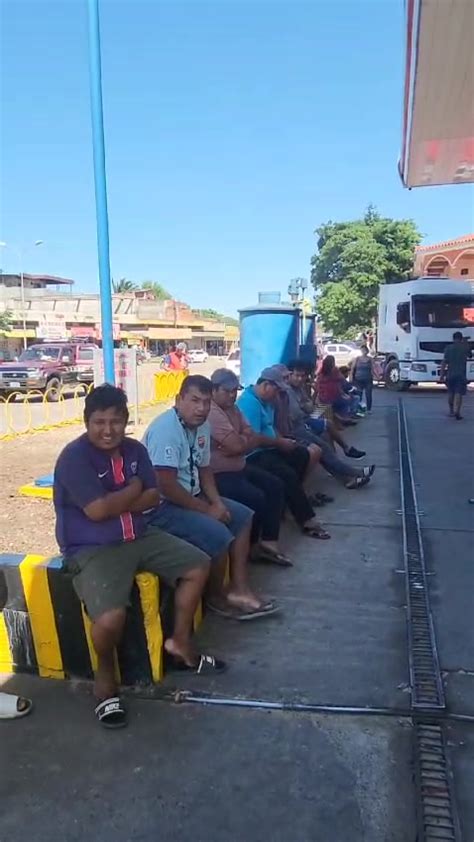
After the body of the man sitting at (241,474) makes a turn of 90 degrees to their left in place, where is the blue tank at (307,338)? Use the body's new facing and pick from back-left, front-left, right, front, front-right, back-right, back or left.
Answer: front-left

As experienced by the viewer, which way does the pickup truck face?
facing the viewer and to the left of the viewer

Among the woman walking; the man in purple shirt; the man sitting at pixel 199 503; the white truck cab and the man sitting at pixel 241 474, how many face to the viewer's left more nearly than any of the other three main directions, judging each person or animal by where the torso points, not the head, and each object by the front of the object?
0

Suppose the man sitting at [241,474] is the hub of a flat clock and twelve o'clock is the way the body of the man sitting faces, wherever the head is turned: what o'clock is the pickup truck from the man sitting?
The pickup truck is roughly at 7 o'clock from the man sitting.

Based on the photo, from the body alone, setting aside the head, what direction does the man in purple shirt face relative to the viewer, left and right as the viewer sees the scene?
facing the viewer and to the right of the viewer

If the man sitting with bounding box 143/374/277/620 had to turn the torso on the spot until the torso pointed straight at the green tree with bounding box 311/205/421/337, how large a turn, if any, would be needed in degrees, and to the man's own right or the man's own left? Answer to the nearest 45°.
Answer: approximately 135° to the man's own left

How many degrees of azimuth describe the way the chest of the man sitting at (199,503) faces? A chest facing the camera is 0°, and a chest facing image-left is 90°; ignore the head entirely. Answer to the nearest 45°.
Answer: approximately 315°

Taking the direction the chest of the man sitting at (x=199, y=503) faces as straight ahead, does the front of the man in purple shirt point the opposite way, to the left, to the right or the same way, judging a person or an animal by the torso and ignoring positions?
the same way

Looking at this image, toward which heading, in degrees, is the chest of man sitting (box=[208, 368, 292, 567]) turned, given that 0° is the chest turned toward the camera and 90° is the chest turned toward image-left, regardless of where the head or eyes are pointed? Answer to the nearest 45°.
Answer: approximately 315°

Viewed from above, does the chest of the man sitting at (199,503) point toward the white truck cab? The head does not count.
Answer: no

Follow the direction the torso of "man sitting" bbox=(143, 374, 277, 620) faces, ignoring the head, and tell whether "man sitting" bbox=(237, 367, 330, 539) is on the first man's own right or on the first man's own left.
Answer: on the first man's own left

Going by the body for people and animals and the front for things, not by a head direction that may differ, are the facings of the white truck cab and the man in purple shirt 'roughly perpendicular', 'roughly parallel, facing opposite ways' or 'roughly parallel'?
roughly parallel

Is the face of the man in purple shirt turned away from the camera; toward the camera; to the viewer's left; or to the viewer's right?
toward the camera

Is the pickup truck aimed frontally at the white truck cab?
no

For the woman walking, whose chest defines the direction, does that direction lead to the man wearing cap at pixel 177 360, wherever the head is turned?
no

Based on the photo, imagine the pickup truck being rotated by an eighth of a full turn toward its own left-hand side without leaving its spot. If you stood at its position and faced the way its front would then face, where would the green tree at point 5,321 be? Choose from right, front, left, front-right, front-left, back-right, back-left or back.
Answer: back
